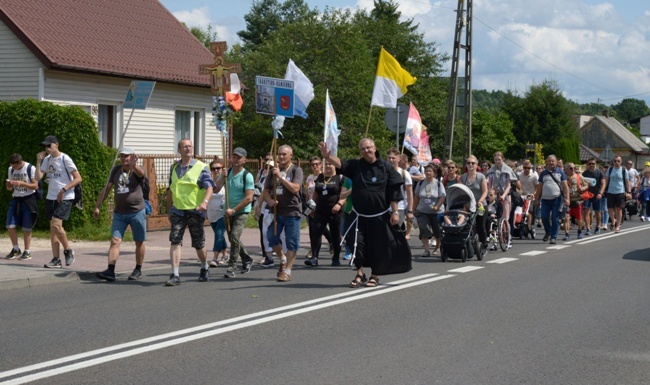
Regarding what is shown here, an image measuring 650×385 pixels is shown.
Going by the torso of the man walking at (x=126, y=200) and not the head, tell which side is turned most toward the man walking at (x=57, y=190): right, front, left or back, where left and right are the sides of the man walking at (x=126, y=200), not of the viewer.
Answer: right

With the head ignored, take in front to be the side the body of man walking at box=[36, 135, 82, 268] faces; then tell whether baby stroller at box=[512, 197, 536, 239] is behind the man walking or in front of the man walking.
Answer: behind

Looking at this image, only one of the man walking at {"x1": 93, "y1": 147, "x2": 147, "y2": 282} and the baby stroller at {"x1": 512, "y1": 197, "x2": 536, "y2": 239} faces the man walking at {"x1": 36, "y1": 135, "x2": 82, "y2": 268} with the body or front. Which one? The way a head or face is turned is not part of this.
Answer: the baby stroller

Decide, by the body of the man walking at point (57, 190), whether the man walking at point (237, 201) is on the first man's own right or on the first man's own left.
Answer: on the first man's own left

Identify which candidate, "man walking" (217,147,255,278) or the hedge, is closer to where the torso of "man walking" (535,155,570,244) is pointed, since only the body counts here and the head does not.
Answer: the man walking

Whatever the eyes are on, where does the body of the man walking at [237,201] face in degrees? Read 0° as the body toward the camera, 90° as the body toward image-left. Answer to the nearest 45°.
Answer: approximately 45°

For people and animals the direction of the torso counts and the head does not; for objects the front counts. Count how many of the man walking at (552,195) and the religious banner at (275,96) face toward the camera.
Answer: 2

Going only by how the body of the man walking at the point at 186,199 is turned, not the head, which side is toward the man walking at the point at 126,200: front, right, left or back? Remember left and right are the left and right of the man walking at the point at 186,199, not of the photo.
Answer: right

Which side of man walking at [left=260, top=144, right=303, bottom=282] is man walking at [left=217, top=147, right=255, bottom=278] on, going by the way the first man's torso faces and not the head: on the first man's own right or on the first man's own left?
on the first man's own right

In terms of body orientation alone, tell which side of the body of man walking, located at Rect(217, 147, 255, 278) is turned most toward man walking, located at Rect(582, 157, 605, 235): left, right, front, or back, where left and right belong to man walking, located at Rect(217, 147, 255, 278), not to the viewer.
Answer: back

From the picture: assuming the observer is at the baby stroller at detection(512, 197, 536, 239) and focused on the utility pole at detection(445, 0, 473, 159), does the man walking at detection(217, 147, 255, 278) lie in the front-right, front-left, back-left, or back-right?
back-left

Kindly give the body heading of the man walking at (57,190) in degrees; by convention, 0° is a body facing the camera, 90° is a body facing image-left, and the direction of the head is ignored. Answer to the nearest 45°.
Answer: approximately 45°

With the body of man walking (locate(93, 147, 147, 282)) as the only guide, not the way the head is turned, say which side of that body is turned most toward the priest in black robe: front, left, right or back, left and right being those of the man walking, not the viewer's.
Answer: left
